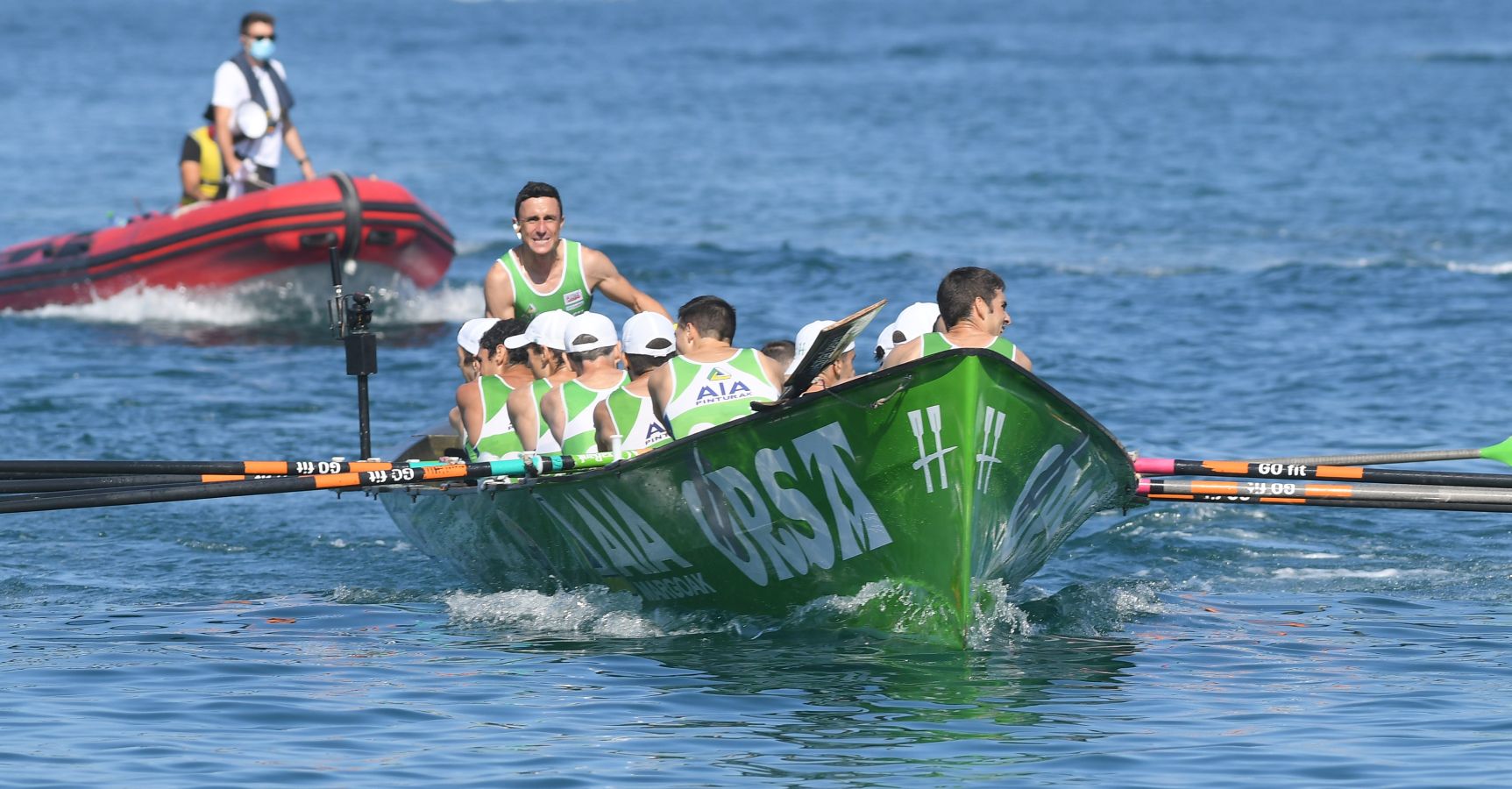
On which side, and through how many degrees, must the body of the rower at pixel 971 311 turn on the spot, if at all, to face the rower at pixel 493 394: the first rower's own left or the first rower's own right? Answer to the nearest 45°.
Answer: approximately 45° to the first rower's own left

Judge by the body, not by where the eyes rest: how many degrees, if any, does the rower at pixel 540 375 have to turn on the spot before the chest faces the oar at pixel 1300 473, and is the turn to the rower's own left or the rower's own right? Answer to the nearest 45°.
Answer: approximately 135° to the rower's own right

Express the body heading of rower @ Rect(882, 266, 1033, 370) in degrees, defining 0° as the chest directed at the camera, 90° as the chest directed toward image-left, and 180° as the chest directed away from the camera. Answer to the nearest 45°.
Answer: approximately 180°

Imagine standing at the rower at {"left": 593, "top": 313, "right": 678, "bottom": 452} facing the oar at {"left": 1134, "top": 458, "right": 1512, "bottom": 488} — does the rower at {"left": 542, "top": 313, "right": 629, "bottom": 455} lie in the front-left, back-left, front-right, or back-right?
back-left

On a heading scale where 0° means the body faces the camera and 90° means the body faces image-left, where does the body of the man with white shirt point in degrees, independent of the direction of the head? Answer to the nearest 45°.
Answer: approximately 315°

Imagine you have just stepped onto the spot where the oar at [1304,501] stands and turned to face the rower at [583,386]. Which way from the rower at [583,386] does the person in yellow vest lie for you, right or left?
right

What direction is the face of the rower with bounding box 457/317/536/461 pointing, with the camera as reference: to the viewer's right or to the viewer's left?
to the viewer's left

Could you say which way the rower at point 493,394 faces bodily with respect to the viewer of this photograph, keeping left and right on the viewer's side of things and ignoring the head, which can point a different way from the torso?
facing away from the viewer and to the left of the viewer

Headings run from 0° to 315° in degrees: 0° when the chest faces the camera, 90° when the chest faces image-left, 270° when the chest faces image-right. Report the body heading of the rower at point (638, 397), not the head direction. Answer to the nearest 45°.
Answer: approximately 135°

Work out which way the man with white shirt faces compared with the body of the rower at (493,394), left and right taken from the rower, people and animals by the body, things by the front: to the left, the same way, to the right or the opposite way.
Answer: the opposite way
